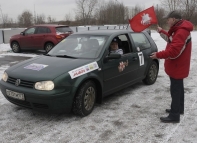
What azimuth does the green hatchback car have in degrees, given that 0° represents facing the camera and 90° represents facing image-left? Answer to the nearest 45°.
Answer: approximately 45°

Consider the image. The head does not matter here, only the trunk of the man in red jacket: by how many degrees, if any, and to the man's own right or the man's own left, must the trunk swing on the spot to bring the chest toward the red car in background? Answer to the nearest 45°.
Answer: approximately 45° to the man's own right

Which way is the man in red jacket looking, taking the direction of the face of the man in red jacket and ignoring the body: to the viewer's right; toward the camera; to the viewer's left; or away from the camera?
to the viewer's left

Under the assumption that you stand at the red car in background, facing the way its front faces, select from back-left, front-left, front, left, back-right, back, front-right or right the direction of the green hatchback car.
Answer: back-left

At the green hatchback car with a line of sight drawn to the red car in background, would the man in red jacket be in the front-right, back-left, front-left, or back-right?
back-right

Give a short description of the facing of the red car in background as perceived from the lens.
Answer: facing away from the viewer and to the left of the viewer

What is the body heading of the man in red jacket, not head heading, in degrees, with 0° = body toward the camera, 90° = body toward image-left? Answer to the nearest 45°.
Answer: approximately 90°

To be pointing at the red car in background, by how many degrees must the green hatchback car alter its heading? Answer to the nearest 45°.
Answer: approximately 135° to its right

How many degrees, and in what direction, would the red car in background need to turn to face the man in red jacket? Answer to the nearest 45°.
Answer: approximately 135° to its left
